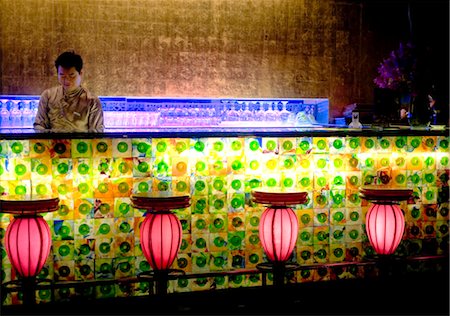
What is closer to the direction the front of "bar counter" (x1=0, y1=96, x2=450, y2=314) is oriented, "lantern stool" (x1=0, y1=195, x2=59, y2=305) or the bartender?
the lantern stool

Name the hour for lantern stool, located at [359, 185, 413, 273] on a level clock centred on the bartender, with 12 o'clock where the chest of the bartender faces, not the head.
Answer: The lantern stool is roughly at 10 o'clock from the bartender.

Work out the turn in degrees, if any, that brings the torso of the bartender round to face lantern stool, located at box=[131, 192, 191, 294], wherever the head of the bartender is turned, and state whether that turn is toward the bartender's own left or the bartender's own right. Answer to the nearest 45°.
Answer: approximately 45° to the bartender's own left

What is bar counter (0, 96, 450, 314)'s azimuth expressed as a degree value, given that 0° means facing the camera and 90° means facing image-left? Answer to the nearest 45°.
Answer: approximately 0°

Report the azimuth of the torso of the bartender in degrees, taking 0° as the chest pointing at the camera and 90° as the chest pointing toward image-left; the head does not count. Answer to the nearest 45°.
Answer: approximately 0°

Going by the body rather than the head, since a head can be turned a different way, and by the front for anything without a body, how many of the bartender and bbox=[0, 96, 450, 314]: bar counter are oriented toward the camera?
2

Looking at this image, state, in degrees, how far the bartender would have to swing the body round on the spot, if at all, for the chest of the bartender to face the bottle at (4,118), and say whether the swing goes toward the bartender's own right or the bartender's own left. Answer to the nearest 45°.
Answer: approximately 135° to the bartender's own right
